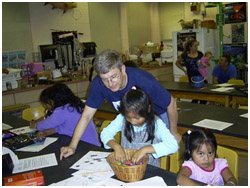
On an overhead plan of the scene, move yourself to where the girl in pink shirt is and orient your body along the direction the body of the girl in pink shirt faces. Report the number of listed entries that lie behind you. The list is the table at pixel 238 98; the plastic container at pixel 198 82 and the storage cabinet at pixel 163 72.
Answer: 3

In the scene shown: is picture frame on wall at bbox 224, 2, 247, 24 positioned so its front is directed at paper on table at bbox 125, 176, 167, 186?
yes

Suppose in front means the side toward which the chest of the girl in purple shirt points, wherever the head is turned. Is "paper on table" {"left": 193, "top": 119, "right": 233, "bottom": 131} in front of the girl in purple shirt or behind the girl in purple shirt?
behind

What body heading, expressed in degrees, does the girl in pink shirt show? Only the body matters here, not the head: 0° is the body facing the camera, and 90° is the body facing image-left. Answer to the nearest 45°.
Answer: approximately 0°

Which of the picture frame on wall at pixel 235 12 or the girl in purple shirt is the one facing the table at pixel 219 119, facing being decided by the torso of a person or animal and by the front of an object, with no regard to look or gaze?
the picture frame on wall

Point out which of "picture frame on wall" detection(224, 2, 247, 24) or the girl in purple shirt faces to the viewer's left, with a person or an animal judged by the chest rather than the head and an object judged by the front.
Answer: the girl in purple shirt

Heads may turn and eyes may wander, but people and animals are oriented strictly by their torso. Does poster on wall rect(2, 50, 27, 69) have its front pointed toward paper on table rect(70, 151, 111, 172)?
yes

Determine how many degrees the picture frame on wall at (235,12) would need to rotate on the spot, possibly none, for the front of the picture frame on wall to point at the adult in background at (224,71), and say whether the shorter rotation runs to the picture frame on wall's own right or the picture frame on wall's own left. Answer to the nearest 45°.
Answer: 0° — it already faces them

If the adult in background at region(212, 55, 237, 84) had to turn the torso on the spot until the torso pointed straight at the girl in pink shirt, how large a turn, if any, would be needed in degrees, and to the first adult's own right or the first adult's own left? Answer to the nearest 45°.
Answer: approximately 45° to the first adult's own left
